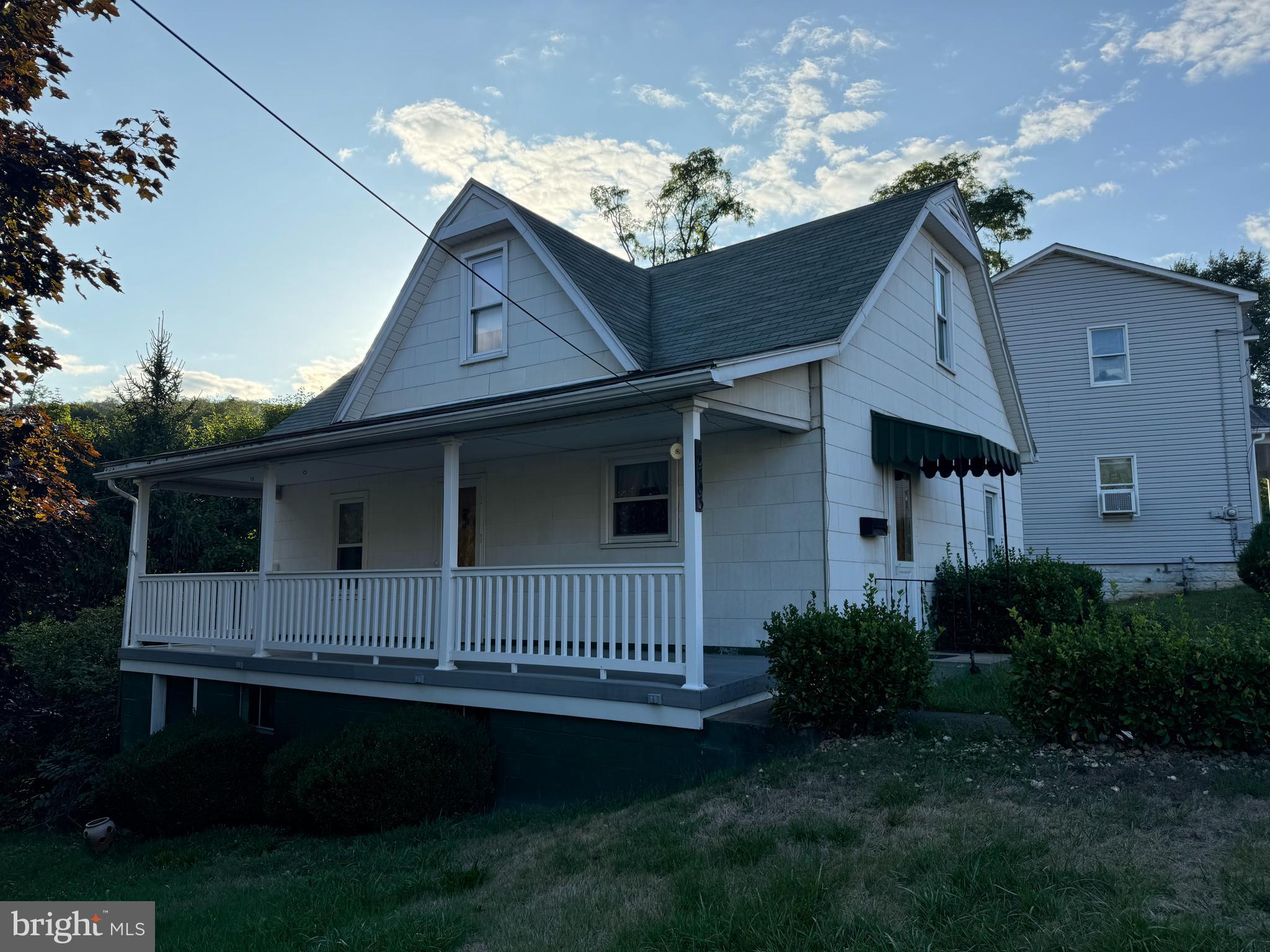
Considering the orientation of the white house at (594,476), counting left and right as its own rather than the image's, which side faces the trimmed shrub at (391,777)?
front

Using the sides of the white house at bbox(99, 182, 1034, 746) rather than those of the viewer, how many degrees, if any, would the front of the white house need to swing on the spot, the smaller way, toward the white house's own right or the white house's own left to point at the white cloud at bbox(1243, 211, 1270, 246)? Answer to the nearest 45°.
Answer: approximately 180°

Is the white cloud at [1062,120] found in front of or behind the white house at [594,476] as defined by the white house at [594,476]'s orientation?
behind

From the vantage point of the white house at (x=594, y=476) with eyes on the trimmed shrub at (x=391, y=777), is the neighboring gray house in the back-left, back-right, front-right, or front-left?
back-left

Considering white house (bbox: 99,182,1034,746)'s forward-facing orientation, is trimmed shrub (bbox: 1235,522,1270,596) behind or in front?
behind

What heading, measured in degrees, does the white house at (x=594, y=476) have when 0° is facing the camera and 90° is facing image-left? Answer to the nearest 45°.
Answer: approximately 45°
